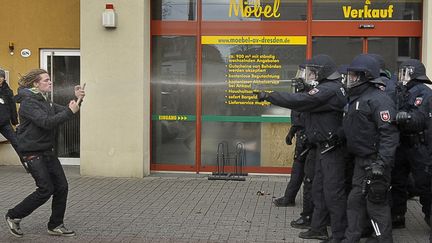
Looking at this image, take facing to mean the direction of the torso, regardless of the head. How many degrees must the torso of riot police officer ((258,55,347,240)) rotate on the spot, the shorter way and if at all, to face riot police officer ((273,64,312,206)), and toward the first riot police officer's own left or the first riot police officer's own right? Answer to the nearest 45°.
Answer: approximately 90° to the first riot police officer's own right

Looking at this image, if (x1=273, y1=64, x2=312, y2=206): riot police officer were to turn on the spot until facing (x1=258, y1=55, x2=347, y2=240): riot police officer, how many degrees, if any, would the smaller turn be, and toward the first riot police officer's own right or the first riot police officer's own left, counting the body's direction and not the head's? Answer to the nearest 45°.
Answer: approximately 90° to the first riot police officer's own left

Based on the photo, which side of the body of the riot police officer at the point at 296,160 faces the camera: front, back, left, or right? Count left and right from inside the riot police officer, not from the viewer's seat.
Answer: left

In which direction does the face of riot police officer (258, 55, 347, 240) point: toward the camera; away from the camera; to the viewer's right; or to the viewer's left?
to the viewer's left

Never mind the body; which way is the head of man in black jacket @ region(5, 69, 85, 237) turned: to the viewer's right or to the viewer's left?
to the viewer's right

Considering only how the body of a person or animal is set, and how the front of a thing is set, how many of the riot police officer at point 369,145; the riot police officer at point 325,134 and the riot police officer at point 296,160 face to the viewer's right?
0

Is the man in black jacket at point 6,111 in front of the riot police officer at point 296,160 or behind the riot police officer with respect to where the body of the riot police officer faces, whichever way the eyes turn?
in front

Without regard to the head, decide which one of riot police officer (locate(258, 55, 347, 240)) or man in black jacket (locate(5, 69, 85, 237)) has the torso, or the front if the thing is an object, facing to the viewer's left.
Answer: the riot police officer

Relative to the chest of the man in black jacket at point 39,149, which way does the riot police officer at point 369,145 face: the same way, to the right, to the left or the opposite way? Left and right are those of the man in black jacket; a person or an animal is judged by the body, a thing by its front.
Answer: the opposite way

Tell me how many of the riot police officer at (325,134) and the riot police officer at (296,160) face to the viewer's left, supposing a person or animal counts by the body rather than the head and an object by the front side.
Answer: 2

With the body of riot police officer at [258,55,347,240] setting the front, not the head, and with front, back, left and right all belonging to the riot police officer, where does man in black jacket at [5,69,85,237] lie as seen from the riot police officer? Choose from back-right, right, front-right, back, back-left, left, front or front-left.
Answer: front

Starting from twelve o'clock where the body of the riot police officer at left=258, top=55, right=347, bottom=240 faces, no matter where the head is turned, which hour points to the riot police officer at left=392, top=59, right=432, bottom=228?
the riot police officer at left=392, top=59, right=432, bottom=228 is roughly at 5 o'clock from the riot police officer at left=258, top=55, right=347, bottom=240.

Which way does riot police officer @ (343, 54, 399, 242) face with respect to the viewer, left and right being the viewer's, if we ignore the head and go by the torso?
facing the viewer and to the left of the viewer

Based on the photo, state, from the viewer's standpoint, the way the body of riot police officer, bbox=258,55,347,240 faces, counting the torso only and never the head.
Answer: to the viewer's left

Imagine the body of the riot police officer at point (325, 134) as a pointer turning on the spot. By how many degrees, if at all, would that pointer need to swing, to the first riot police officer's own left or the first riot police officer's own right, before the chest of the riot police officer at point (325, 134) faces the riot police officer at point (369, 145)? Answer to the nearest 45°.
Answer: approximately 135° to the first riot police officer's own left

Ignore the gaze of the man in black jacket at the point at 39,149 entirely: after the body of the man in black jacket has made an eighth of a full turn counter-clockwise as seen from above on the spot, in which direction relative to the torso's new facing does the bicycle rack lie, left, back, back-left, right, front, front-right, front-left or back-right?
front
